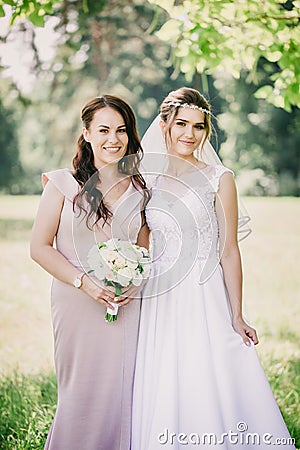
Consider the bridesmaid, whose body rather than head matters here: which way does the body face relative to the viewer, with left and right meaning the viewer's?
facing the viewer and to the right of the viewer
